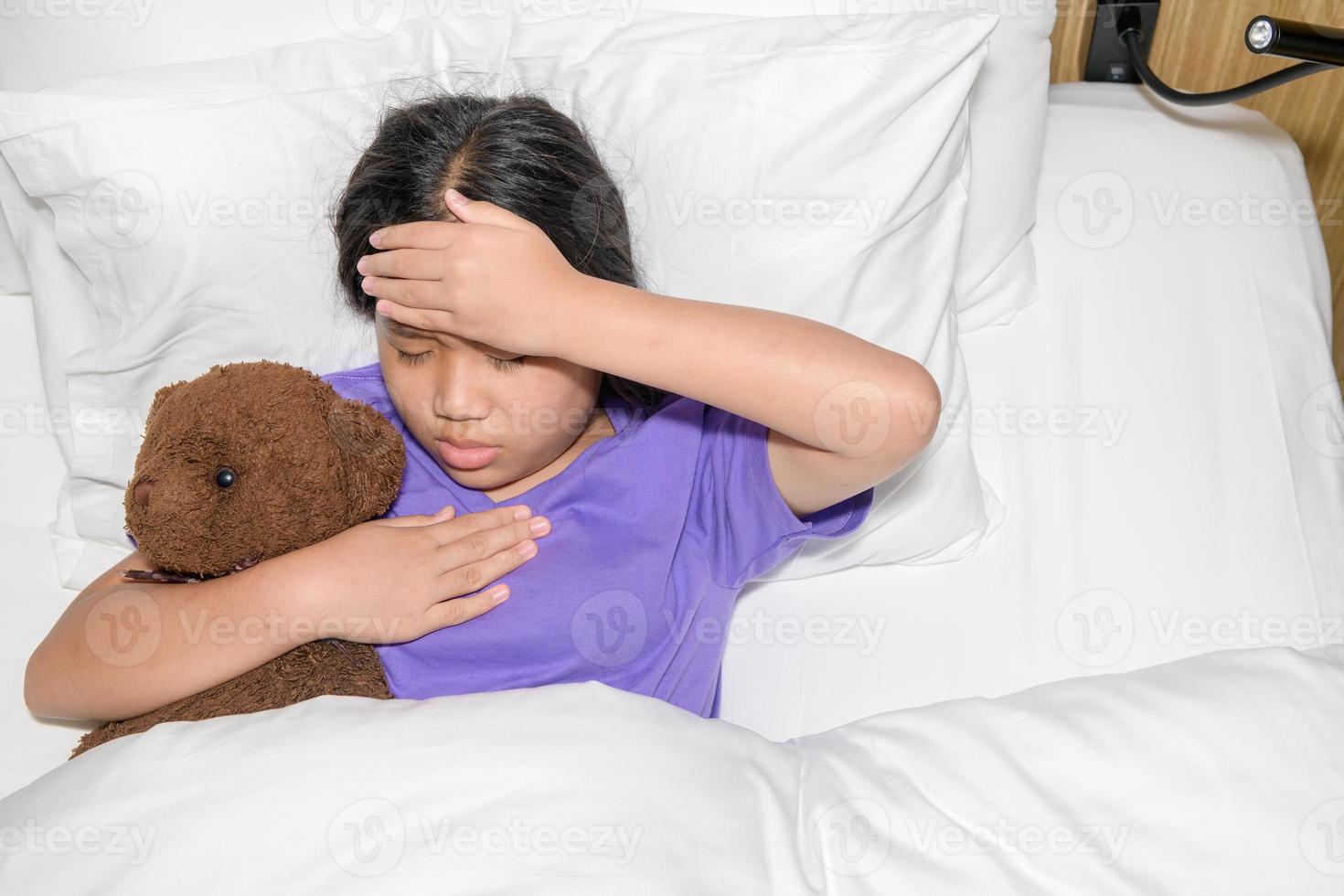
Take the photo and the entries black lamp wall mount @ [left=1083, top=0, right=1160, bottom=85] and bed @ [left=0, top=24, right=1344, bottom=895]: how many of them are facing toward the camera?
2

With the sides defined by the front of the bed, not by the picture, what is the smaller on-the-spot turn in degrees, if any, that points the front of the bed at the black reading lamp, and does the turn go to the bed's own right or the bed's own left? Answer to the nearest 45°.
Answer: approximately 180°

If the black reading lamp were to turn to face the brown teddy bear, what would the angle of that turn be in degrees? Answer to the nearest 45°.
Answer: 0° — it already faces it

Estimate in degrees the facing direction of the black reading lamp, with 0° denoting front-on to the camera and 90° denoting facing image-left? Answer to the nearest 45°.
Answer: approximately 45°

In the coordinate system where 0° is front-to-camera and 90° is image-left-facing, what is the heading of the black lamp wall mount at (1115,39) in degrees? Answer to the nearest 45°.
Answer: approximately 0°

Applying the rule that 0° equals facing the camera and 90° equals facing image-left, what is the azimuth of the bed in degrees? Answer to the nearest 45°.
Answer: approximately 0°

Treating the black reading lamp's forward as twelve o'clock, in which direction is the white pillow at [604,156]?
The white pillow is roughly at 12 o'clock from the black reading lamp.
